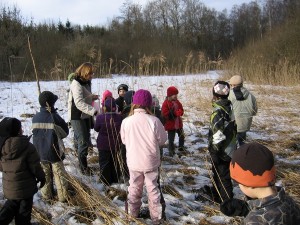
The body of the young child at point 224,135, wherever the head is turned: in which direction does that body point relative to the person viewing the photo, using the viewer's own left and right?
facing to the left of the viewer

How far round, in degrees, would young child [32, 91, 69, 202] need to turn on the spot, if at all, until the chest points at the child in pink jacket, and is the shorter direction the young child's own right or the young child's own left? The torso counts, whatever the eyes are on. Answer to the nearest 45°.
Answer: approximately 90° to the young child's own right

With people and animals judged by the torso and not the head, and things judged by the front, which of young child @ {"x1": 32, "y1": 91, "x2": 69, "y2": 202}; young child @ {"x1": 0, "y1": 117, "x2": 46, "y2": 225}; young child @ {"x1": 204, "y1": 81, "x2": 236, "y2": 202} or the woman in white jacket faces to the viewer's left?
young child @ {"x1": 204, "y1": 81, "x2": 236, "y2": 202}

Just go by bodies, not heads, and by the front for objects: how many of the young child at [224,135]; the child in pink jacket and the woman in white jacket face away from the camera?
1

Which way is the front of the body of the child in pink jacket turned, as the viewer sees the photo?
away from the camera

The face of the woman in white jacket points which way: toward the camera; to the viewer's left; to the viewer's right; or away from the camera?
to the viewer's right

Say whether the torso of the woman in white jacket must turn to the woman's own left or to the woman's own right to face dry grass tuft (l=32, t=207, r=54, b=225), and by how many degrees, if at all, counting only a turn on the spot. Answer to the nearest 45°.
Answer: approximately 135° to the woman's own right

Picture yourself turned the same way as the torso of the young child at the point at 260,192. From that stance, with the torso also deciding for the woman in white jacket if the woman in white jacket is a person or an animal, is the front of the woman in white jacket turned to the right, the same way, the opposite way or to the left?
to the right

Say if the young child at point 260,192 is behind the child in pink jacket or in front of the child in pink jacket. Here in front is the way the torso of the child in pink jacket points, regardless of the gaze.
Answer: behind

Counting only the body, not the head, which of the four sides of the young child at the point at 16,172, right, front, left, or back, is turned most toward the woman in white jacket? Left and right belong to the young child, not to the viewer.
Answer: front

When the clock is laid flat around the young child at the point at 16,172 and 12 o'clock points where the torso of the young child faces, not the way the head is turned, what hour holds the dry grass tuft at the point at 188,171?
The dry grass tuft is roughly at 1 o'clock from the young child.

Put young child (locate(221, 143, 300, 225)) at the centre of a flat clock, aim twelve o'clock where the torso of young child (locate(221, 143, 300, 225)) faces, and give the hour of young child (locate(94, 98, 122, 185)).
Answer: young child (locate(94, 98, 122, 185)) is roughly at 12 o'clock from young child (locate(221, 143, 300, 225)).

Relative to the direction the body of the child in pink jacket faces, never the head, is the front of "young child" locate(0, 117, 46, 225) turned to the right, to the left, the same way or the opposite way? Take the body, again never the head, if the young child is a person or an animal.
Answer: the same way

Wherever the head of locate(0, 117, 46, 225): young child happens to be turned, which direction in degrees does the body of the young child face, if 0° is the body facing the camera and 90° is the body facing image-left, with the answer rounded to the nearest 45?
approximately 225°

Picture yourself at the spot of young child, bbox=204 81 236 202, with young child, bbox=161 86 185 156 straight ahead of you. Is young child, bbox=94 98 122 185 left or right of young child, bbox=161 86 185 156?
left

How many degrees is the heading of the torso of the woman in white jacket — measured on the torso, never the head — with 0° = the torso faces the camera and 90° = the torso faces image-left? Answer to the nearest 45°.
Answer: approximately 270°

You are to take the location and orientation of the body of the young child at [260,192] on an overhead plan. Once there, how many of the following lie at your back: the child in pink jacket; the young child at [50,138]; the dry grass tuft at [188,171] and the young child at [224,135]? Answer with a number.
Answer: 0

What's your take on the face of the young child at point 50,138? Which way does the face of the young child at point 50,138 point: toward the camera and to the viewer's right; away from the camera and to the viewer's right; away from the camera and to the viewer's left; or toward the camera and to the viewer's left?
away from the camera and to the viewer's right

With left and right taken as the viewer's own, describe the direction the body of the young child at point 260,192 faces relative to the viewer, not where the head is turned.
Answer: facing away from the viewer and to the left of the viewer
